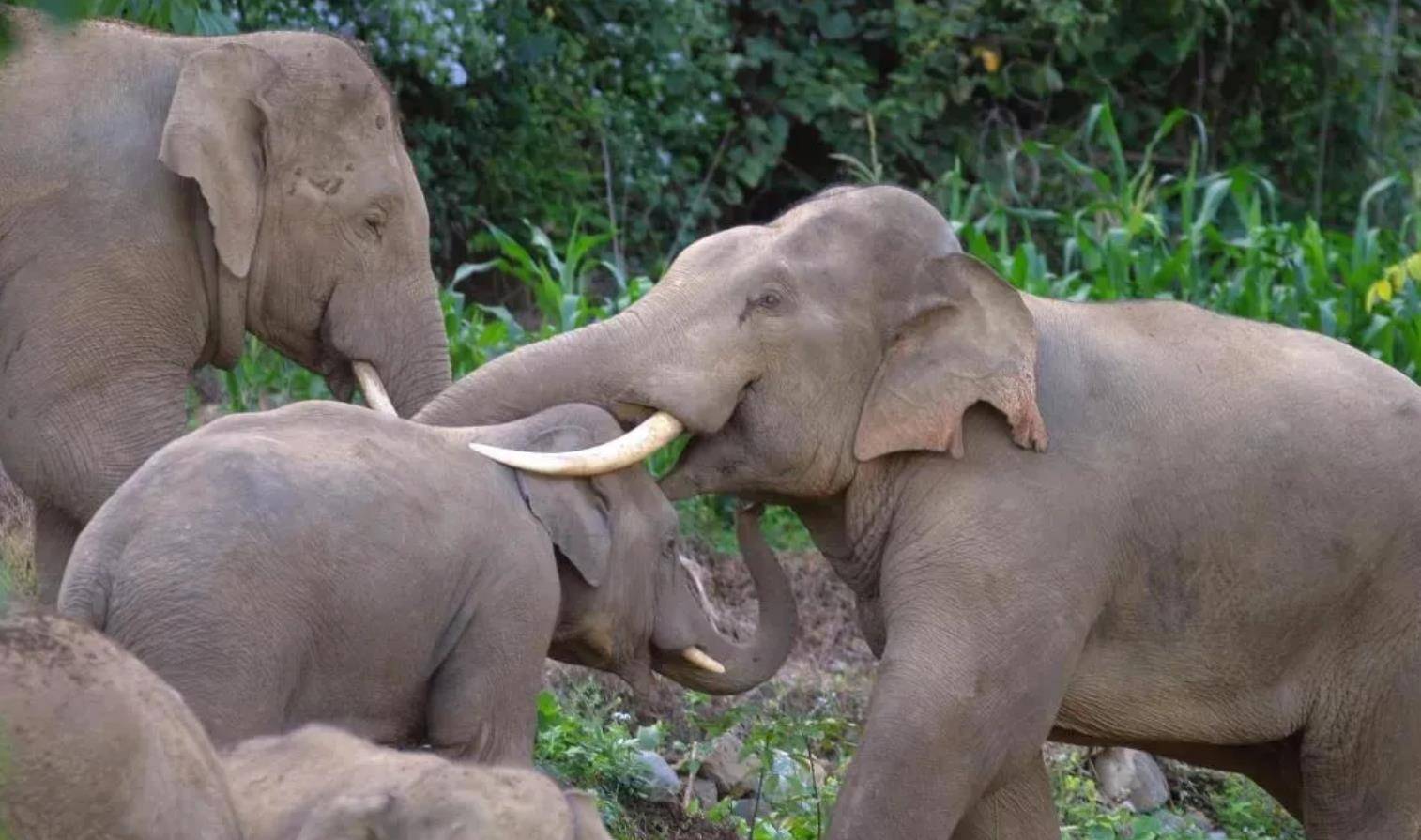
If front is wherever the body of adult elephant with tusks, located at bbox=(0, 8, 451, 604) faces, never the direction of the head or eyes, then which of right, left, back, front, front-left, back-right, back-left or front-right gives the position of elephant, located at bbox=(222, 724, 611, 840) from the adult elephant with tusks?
right

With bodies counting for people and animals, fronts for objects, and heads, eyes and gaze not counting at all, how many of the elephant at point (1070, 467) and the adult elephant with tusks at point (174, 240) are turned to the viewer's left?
1

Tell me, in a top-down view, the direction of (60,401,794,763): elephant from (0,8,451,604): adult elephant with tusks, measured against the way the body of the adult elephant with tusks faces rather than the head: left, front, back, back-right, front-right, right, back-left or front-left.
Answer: right

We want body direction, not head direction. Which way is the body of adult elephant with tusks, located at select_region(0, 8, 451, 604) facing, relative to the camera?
to the viewer's right

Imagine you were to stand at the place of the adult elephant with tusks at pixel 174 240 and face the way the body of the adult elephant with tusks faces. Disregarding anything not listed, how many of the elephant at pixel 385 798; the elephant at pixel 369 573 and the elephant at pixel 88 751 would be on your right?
3

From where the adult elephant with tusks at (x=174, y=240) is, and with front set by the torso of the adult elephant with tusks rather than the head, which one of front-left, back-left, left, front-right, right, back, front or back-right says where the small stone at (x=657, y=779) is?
front-right

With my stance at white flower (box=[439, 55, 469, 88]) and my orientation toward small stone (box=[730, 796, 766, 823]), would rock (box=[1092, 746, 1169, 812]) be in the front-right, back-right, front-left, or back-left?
front-left

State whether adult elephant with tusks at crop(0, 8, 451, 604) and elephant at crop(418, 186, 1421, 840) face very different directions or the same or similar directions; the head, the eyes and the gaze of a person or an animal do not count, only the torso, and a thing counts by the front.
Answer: very different directions

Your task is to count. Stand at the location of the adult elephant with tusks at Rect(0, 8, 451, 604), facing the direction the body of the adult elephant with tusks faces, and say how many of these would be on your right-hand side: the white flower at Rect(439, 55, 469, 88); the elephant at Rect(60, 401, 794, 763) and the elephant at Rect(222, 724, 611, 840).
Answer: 2

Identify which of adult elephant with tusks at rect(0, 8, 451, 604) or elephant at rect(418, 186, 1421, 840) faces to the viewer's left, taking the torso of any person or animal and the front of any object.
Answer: the elephant

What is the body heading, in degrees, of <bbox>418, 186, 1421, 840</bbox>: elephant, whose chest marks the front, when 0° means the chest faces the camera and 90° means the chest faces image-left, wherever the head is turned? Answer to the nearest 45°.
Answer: approximately 90°

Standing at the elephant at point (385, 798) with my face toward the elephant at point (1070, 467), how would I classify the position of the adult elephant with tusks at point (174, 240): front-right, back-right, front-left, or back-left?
front-left
